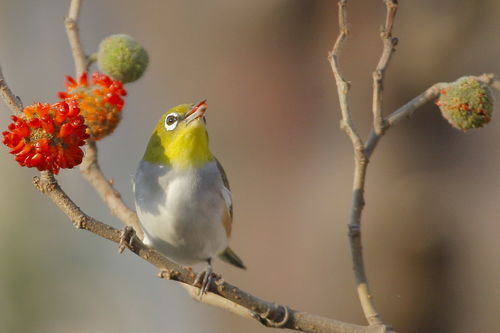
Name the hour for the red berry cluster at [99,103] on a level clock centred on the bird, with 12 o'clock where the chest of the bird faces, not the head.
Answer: The red berry cluster is roughly at 3 o'clock from the bird.

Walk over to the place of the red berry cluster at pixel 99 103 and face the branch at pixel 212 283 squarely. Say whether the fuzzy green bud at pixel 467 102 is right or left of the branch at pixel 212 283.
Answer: left

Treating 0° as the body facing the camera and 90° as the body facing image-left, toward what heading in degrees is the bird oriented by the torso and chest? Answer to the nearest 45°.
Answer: approximately 0°

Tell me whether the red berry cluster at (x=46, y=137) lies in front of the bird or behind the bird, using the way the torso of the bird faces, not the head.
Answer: in front
